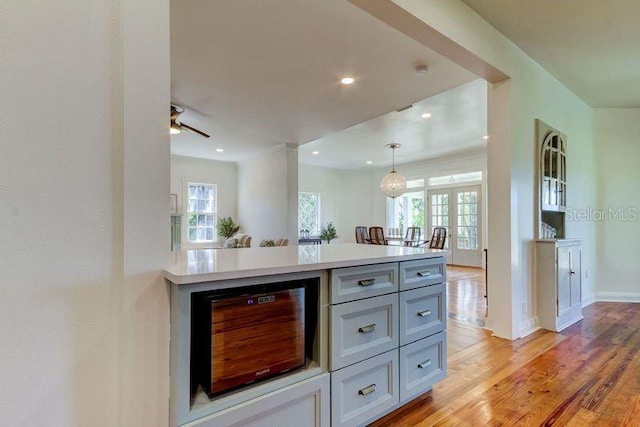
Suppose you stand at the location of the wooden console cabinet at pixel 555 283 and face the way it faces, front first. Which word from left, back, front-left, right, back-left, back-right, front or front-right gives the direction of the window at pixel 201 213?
back-right

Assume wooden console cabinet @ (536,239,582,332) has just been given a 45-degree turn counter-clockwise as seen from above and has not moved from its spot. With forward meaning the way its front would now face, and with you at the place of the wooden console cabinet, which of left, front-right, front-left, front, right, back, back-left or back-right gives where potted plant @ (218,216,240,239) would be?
back

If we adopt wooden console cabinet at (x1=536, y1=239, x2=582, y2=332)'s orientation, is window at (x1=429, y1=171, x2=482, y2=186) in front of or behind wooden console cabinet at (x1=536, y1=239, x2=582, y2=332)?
behind
